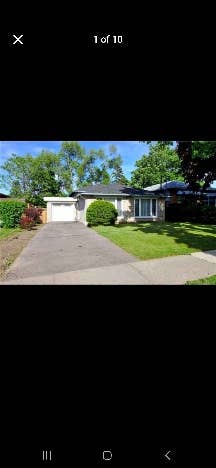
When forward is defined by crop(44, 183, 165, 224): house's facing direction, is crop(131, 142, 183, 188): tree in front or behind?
behind

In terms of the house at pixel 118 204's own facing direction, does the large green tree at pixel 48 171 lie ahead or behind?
behind

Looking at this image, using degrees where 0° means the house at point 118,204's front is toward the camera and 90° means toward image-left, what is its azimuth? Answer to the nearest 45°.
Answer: approximately 0°

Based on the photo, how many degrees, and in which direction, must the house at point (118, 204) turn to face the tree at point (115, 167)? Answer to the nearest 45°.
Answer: approximately 180°

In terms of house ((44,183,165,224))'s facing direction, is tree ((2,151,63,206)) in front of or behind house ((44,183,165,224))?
behind
